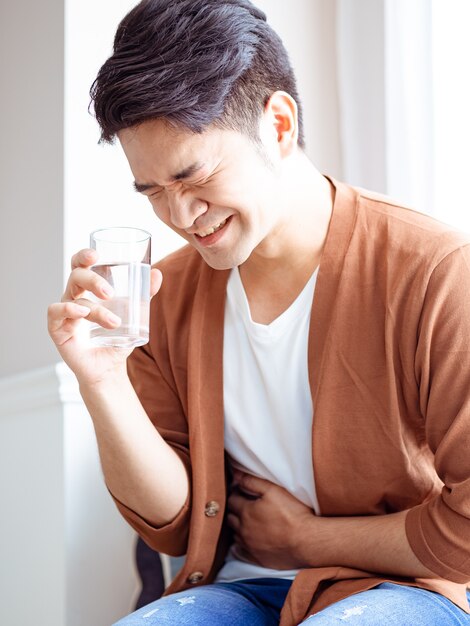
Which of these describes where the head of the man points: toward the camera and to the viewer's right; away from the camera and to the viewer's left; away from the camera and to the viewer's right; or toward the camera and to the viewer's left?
toward the camera and to the viewer's left

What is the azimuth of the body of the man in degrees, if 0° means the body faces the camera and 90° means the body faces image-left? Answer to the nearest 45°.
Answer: approximately 45°
